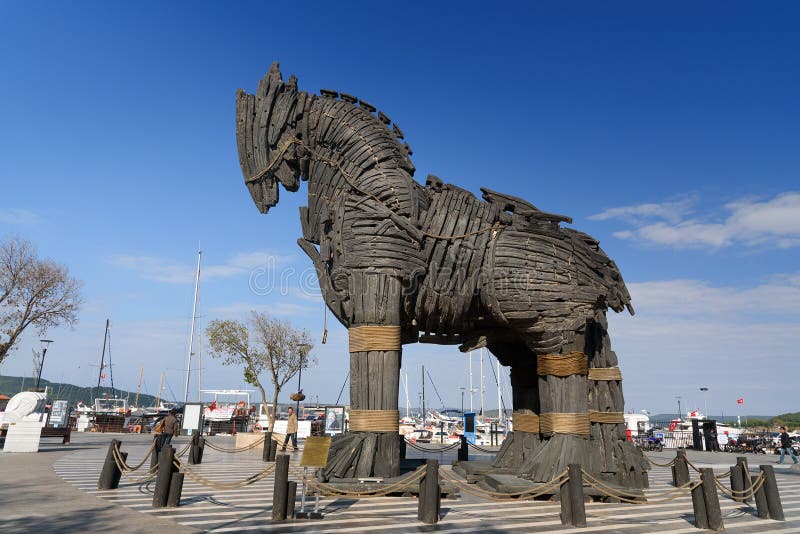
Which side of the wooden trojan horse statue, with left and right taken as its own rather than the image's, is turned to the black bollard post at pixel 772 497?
back

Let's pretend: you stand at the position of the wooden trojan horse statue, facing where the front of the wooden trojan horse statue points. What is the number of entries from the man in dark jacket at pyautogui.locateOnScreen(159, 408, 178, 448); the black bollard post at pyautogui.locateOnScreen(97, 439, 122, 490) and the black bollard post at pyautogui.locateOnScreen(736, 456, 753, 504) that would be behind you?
1

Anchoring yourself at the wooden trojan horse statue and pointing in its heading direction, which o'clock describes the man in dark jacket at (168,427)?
The man in dark jacket is roughly at 1 o'clock from the wooden trojan horse statue.

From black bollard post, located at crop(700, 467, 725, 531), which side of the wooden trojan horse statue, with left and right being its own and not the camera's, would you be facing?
left

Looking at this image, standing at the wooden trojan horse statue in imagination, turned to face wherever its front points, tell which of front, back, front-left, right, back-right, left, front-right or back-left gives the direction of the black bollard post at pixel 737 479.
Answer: back

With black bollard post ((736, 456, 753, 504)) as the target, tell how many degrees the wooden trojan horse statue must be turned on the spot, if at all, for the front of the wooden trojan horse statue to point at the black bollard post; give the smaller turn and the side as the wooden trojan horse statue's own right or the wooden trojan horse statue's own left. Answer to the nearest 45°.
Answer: approximately 180°

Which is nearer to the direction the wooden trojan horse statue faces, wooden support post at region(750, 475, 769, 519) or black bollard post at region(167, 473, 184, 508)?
the black bollard post

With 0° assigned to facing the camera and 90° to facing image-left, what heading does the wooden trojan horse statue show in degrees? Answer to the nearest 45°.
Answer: approximately 90°

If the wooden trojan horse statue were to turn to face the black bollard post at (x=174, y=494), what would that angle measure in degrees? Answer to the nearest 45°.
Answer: approximately 45° to its left

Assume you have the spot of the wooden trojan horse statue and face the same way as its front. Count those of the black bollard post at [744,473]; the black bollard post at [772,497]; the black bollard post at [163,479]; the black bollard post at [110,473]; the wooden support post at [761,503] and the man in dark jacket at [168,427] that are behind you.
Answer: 3

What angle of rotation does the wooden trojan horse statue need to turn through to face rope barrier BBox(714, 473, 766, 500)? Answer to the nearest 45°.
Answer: approximately 180°

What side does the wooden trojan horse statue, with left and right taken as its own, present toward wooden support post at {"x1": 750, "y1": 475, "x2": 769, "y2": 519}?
back
